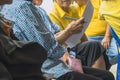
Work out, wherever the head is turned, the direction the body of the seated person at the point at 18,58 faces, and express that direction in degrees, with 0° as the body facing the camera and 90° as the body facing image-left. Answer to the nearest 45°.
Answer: approximately 270°

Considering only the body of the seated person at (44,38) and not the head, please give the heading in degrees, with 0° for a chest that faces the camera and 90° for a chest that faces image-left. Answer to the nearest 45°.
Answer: approximately 270°

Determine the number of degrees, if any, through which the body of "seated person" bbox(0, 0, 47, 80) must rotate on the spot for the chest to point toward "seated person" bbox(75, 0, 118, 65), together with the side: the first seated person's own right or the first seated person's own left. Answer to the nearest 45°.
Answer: approximately 45° to the first seated person's own left
